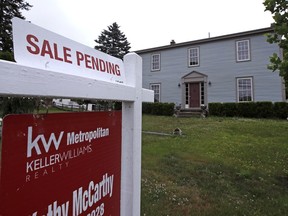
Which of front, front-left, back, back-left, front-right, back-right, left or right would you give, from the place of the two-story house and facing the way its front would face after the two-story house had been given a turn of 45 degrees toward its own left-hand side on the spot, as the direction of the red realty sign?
front

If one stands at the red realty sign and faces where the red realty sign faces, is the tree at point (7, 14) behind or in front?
behind

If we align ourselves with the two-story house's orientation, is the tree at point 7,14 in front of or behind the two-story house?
in front

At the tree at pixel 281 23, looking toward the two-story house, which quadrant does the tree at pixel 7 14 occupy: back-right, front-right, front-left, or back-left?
front-left

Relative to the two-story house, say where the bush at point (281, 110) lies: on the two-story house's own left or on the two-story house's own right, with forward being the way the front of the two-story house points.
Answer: on the two-story house's own left

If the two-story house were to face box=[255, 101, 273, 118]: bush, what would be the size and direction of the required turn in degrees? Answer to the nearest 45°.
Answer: approximately 90° to its left

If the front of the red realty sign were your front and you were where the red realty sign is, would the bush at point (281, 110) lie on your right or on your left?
on your left

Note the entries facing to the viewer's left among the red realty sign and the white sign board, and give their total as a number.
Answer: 0

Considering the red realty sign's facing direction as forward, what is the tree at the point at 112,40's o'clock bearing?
The tree is roughly at 8 o'clock from the red realty sign.
